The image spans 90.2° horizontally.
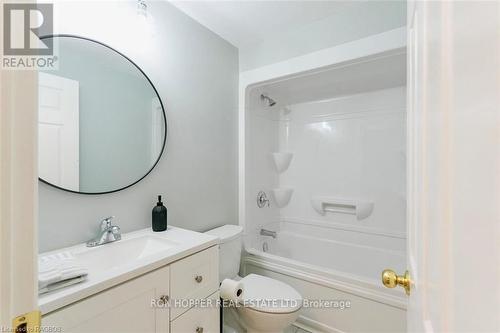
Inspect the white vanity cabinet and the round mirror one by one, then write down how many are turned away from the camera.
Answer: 0

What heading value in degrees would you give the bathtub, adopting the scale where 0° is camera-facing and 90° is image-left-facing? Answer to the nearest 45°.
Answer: approximately 45°

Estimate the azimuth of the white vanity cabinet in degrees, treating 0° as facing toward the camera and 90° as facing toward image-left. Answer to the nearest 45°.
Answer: approximately 315°

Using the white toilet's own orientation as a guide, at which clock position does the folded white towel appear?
The folded white towel is roughly at 3 o'clock from the white toilet.

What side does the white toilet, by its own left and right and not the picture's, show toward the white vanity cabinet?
right

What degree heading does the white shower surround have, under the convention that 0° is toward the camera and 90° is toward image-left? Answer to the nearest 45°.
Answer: approximately 45°

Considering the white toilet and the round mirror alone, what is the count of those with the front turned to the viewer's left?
0

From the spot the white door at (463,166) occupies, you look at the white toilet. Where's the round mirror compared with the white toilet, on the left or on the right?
left
